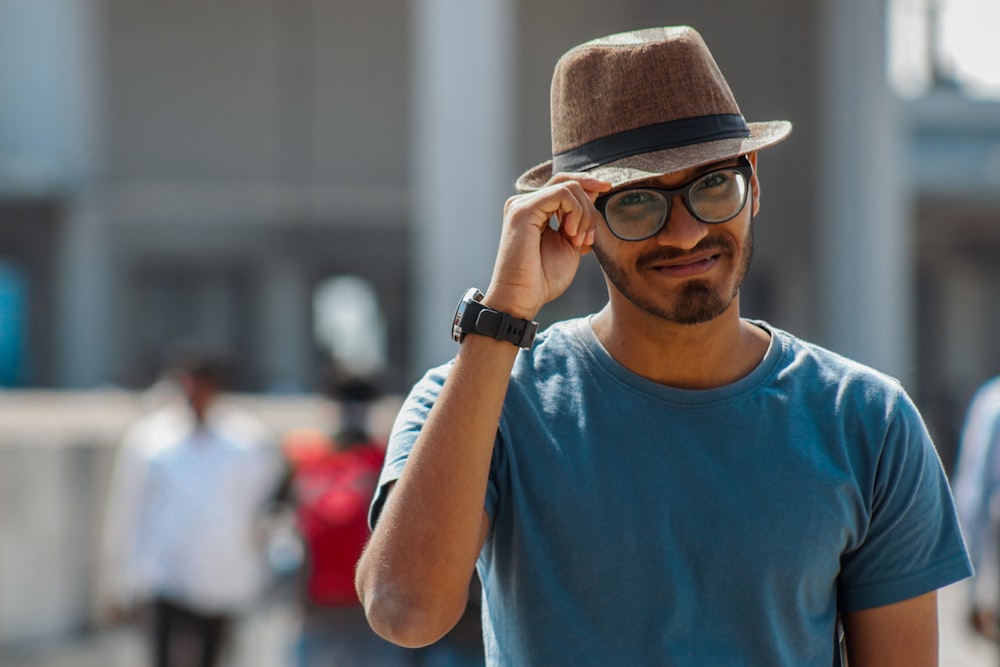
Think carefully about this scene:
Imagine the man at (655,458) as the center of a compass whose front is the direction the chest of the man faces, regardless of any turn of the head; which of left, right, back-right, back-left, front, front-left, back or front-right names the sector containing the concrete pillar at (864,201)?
back

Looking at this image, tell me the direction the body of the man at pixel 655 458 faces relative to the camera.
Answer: toward the camera

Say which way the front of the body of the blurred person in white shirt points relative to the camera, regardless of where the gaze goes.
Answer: toward the camera

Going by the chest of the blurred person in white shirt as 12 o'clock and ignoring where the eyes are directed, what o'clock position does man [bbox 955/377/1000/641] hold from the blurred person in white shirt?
The man is roughly at 10 o'clock from the blurred person in white shirt.

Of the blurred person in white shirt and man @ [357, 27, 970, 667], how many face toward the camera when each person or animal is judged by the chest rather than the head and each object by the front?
2

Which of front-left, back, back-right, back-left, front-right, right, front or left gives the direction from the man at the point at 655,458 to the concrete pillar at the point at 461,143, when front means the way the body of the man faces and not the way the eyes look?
back

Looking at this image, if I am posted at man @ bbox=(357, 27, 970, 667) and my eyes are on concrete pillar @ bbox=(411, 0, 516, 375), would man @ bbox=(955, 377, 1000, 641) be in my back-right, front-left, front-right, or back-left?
front-right

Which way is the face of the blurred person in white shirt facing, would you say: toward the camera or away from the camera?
toward the camera

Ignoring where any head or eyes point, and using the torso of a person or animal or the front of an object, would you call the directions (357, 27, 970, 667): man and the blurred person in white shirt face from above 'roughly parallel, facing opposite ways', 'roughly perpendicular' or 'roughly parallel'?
roughly parallel

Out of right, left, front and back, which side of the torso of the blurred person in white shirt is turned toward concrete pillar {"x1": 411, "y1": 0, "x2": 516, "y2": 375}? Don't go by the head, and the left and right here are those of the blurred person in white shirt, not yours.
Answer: back

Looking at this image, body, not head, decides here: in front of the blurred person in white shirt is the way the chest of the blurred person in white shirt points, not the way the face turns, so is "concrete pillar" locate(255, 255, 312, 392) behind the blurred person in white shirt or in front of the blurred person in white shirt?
behind

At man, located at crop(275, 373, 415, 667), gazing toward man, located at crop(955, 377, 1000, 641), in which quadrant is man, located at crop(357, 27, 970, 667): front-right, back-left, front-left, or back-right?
front-right
